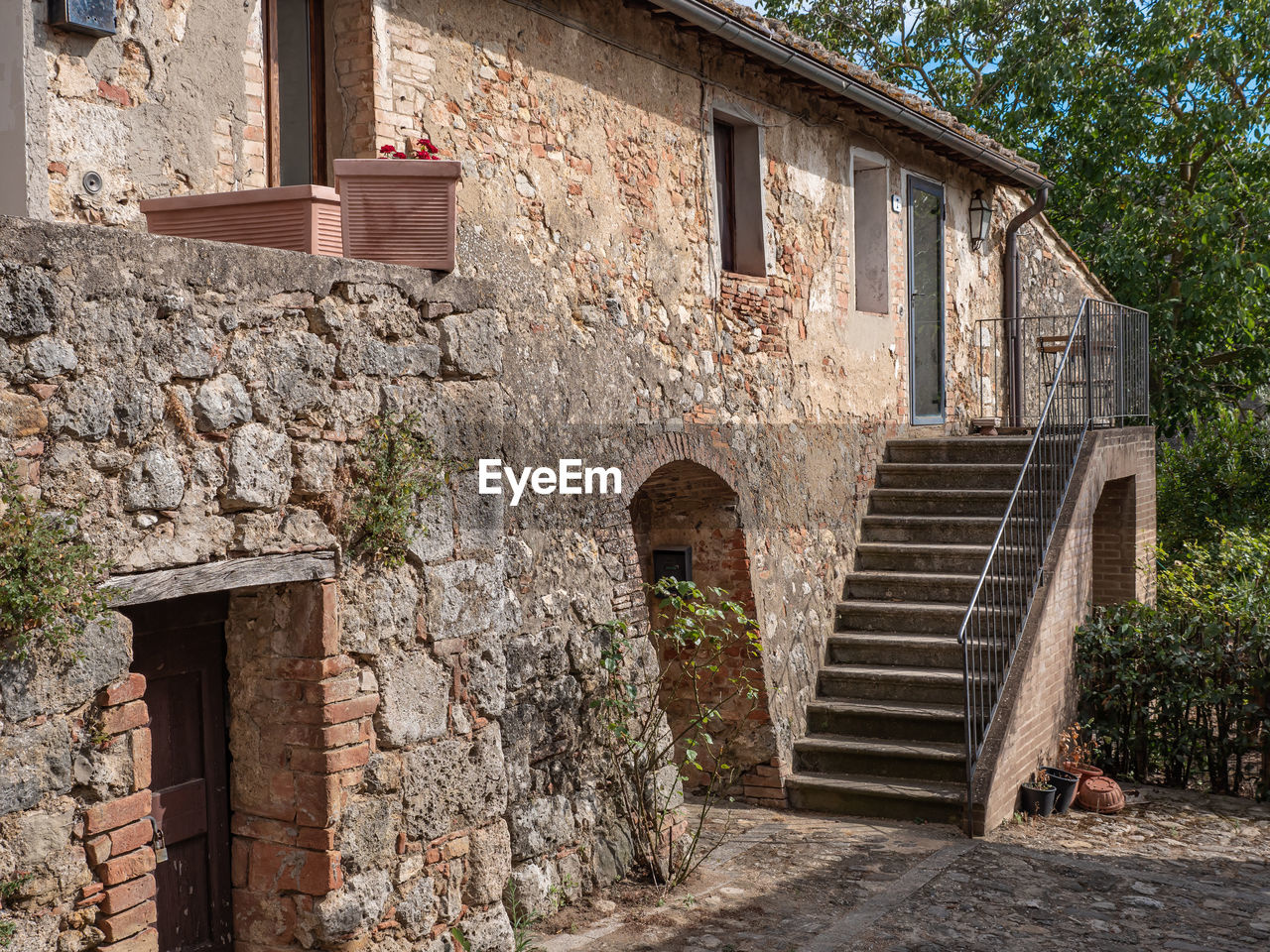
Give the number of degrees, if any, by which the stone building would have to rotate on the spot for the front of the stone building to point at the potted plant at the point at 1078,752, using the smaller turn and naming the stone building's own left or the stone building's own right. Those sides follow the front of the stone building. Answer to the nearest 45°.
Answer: approximately 90° to the stone building's own left

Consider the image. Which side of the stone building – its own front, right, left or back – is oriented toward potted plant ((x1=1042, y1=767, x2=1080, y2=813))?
left

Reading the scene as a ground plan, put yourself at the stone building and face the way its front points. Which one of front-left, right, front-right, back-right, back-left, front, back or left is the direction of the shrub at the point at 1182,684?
left

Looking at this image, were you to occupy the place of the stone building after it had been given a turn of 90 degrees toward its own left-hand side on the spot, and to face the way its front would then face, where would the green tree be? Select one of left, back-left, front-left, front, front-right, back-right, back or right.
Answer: front

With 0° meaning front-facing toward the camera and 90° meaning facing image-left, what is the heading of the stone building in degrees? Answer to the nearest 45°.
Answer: approximately 315°
